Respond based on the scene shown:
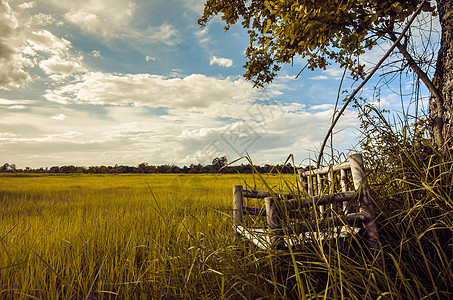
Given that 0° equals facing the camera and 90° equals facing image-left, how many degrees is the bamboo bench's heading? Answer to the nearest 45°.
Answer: approximately 45°
